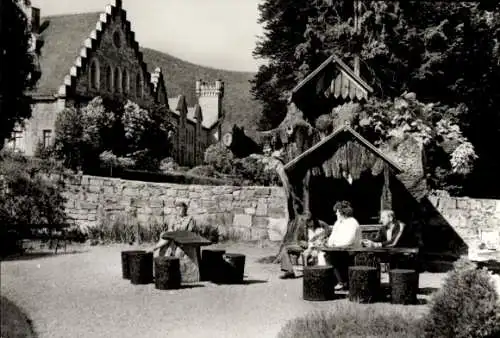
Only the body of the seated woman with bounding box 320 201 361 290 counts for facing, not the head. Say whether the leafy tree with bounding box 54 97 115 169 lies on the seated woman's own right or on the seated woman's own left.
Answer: on the seated woman's own right

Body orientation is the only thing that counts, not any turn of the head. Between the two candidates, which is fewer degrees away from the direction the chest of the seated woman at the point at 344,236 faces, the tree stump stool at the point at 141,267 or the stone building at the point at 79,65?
the tree stump stool

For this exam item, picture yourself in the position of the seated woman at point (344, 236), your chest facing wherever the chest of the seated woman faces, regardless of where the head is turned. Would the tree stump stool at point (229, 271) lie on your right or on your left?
on your right

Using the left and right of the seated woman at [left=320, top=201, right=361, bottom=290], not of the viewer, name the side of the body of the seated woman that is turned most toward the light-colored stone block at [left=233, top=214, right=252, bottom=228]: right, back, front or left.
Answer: right

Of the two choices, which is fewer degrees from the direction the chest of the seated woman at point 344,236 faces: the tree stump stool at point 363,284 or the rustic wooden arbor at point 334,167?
the tree stump stool

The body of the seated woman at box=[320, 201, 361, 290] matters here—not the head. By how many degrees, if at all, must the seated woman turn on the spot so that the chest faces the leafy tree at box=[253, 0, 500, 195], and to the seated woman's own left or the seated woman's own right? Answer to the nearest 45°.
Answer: approximately 135° to the seated woman's own right

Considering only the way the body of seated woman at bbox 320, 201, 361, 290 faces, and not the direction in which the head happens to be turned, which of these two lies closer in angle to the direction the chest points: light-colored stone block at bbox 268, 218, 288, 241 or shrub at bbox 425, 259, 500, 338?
the shrub

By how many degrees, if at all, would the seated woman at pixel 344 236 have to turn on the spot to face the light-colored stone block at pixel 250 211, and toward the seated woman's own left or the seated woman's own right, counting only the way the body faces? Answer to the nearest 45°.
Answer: approximately 135° to the seated woman's own right

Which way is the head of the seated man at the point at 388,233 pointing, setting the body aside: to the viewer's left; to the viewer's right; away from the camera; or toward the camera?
to the viewer's left

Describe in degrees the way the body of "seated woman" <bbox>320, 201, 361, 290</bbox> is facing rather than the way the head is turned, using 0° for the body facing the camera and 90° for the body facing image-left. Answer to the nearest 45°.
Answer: approximately 45°

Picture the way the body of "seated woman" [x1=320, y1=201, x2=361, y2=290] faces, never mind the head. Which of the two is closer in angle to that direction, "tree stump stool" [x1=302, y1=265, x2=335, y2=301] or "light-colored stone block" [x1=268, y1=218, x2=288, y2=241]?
the tree stump stool

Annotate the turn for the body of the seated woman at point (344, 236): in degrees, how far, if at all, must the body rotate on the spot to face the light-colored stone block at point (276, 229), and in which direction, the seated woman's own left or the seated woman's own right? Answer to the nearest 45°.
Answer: approximately 135° to the seated woman's own right
